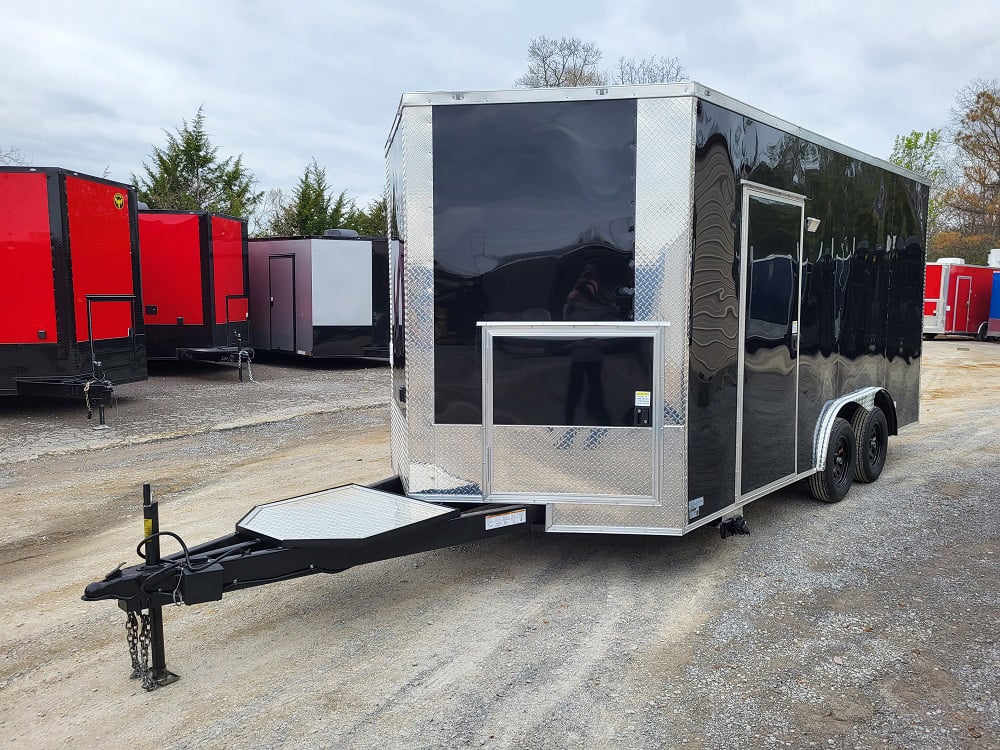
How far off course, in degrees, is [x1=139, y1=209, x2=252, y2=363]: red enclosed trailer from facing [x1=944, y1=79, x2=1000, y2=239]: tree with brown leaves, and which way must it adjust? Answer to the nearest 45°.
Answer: approximately 45° to its left

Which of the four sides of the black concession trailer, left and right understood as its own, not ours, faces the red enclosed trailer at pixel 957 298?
back

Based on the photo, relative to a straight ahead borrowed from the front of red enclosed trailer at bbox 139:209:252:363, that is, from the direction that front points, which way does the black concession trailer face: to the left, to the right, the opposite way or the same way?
to the right

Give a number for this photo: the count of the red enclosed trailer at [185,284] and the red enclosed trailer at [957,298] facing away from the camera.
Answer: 0

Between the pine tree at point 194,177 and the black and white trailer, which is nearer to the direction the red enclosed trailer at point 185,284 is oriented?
the black and white trailer

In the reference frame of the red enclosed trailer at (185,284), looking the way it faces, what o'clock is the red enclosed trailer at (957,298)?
the red enclosed trailer at (957,298) is roughly at 10 o'clock from the red enclosed trailer at (185,284).

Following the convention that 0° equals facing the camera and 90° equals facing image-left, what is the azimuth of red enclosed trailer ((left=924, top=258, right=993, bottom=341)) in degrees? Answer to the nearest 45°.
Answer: approximately 45°

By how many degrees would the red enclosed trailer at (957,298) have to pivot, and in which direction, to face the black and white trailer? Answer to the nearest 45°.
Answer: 0° — it already faces it

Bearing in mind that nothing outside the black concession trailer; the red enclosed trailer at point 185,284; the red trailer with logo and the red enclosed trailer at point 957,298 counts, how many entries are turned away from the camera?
0

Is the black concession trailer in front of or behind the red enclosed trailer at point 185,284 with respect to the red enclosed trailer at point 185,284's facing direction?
in front

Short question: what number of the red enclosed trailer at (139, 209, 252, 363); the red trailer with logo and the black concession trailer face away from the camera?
0

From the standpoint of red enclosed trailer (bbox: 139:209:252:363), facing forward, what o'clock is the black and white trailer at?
The black and white trailer is roughly at 10 o'clock from the red enclosed trailer.

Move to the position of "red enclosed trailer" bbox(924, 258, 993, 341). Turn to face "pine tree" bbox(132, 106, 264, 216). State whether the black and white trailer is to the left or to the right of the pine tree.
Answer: left

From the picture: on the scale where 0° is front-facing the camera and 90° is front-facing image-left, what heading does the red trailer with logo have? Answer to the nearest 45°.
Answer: approximately 315°
